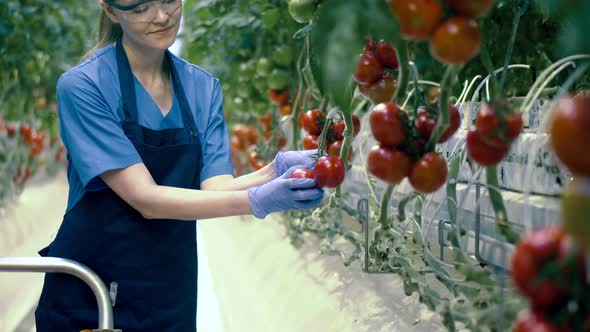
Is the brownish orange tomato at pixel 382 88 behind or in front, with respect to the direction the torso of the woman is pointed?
in front

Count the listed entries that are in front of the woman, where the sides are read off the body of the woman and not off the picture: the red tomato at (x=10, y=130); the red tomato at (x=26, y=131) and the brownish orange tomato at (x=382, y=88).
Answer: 1

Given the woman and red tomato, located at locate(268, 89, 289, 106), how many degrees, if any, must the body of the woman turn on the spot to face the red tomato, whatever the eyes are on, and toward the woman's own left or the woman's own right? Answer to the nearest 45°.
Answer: approximately 90° to the woman's own left

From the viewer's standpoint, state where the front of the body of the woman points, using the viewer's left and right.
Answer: facing the viewer and to the right of the viewer

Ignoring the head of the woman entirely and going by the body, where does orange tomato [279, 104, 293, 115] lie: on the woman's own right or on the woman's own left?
on the woman's own left

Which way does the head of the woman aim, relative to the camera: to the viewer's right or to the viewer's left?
to the viewer's right

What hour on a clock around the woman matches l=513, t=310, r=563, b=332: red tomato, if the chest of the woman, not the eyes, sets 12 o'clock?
The red tomato is roughly at 1 o'clock from the woman.

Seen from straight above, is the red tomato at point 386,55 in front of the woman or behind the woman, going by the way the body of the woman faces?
in front

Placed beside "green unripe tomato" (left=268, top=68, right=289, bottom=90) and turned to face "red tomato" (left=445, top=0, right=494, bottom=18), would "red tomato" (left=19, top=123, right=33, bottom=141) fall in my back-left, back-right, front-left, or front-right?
back-right
